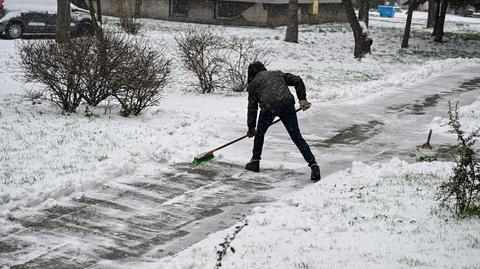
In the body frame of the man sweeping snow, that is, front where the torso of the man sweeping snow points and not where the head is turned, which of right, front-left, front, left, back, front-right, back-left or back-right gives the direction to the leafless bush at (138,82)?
front

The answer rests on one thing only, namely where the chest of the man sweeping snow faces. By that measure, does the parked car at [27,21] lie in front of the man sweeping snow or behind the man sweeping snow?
in front

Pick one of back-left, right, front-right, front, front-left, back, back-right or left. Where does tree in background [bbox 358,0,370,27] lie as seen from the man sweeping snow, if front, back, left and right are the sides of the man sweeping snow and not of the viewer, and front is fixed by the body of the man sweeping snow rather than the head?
front-right

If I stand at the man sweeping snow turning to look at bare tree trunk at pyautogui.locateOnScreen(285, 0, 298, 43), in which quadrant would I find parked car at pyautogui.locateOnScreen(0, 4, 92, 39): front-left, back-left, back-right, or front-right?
front-left

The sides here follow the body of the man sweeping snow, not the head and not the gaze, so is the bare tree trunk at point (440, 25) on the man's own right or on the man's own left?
on the man's own right

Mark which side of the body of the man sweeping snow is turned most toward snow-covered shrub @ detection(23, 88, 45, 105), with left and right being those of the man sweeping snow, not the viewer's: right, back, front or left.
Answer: front

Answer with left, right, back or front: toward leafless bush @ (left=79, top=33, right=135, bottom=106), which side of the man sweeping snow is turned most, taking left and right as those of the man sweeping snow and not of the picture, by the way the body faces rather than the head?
front

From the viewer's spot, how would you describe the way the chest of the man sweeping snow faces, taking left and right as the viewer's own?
facing away from the viewer and to the left of the viewer
